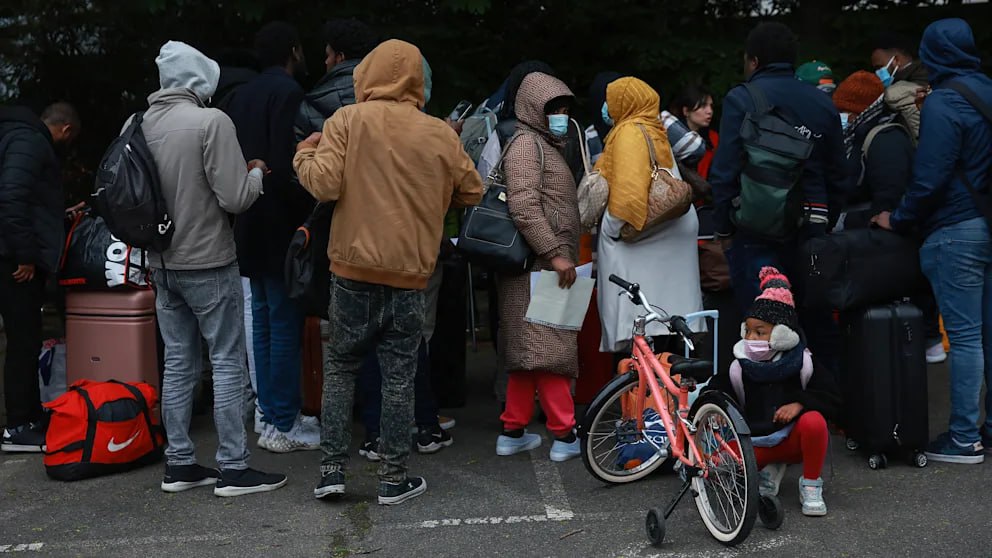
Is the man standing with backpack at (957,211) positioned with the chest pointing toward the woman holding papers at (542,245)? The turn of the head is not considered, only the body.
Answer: no

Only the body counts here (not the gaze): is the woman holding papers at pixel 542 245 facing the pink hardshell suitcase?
no

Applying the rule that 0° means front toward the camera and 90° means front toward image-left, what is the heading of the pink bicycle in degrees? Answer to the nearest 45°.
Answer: approximately 135°

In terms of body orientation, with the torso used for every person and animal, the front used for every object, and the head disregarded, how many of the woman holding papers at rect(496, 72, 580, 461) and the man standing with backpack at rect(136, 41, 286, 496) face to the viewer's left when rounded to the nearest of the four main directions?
0

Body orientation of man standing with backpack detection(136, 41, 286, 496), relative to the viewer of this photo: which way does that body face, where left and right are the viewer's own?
facing away from the viewer and to the right of the viewer

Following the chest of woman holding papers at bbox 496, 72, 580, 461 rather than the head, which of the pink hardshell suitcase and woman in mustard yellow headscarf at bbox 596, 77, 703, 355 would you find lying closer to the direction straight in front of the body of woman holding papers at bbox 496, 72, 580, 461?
the woman in mustard yellow headscarf

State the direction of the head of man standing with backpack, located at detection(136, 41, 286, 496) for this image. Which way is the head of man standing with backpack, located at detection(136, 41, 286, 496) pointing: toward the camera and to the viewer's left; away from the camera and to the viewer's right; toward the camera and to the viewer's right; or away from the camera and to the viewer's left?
away from the camera and to the viewer's right

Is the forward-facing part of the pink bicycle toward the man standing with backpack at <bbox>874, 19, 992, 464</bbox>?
no

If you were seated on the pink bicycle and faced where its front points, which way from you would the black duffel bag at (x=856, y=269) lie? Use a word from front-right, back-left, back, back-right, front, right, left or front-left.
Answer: right

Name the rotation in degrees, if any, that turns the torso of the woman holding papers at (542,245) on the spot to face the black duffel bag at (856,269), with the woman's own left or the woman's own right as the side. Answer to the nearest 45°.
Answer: approximately 45° to the woman's own left

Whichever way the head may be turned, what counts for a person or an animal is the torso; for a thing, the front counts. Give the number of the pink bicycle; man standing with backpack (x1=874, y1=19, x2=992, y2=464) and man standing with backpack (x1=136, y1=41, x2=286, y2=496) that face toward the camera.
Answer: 0

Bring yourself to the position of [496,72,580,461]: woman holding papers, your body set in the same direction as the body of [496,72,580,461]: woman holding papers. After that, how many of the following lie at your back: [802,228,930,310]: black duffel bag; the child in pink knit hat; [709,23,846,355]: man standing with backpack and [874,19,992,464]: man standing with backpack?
0

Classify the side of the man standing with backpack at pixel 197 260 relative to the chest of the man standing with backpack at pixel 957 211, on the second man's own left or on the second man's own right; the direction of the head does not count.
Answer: on the second man's own left
